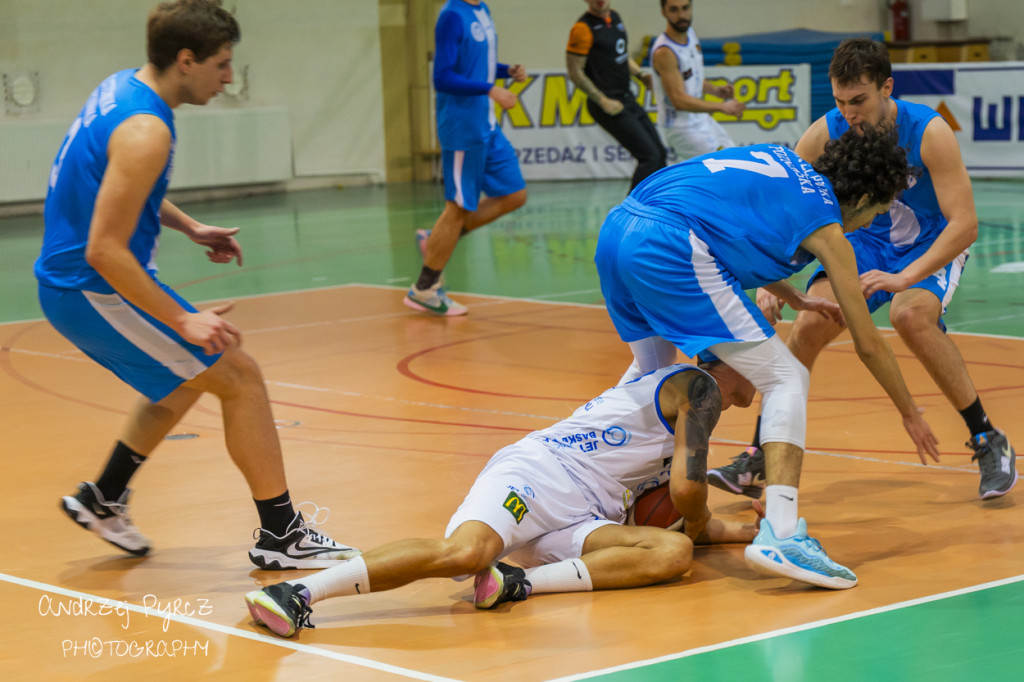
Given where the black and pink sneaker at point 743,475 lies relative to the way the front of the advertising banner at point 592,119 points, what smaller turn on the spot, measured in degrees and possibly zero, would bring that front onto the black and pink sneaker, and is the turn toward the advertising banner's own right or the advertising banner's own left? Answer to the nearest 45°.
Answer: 0° — it already faces it

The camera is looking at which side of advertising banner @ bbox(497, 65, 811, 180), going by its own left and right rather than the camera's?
front

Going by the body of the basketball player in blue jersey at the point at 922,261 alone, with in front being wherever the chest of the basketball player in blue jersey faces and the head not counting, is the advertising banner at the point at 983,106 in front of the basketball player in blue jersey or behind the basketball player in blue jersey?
behind

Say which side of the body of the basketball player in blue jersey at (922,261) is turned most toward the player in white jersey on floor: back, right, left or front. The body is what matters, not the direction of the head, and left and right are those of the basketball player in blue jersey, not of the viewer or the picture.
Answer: front

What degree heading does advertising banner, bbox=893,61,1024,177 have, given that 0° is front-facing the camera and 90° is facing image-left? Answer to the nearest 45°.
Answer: approximately 0°

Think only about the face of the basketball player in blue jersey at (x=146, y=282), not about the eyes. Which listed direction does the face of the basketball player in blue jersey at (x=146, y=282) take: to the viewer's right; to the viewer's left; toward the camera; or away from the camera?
to the viewer's right

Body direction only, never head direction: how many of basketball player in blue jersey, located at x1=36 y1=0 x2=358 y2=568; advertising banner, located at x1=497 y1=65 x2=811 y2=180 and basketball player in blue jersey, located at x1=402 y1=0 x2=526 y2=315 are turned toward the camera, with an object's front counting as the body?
1

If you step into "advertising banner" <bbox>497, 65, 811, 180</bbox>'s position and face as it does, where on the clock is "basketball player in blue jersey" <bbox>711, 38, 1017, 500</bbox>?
The basketball player in blue jersey is roughly at 12 o'clock from the advertising banner.

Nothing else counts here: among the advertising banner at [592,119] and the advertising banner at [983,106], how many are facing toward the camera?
2

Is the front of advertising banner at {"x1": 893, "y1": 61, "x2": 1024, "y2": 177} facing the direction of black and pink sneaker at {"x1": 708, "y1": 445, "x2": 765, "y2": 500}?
yes

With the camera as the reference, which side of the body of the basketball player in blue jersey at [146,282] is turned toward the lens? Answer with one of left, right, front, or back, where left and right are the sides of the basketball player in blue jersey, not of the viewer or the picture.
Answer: right

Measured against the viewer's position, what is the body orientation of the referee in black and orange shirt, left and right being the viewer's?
facing the viewer and to the right of the viewer

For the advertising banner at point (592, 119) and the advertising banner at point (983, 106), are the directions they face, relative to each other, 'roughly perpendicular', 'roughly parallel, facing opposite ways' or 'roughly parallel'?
roughly parallel
